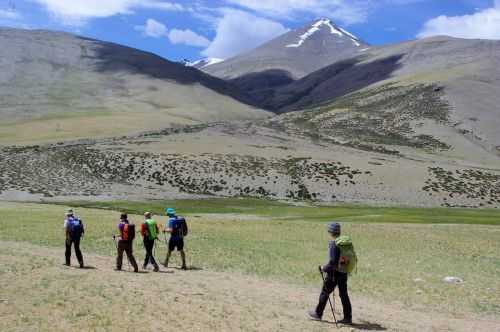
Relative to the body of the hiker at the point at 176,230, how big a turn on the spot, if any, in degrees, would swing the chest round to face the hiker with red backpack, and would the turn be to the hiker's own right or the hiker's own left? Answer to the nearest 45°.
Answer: approximately 90° to the hiker's own left

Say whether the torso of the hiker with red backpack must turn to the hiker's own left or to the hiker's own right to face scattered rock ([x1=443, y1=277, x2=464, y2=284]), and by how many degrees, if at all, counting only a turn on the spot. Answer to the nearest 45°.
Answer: approximately 135° to the hiker's own right

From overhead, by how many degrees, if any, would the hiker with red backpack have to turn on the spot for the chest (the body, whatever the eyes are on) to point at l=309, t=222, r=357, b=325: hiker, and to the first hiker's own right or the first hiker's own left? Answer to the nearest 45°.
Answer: approximately 180°

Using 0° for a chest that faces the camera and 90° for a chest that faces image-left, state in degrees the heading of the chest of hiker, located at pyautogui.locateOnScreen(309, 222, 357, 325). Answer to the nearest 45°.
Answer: approximately 90°

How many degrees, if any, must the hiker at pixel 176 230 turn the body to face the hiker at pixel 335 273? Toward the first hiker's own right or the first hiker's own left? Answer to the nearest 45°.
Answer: approximately 180°

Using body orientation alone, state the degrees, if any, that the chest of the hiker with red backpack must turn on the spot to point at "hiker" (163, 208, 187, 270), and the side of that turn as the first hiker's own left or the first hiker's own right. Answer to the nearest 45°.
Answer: approximately 90° to the first hiker's own right

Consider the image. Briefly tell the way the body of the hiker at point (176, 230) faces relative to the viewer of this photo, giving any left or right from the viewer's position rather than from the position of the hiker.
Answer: facing away from the viewer and to the left of the viewer

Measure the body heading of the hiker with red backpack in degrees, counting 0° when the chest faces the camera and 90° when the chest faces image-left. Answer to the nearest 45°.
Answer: approximately 135°

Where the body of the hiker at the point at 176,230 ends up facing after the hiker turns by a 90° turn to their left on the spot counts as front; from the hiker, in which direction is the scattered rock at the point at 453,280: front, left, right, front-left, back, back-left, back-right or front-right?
back-left

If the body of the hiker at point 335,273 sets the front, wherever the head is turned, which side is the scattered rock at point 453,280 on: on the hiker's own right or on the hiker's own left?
on the hiker's own right
